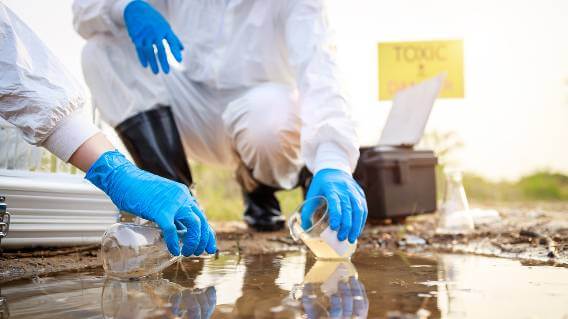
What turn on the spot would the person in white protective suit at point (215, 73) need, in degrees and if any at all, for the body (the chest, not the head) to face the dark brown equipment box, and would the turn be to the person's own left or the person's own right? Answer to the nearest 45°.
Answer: approximately 135° to the person's own left

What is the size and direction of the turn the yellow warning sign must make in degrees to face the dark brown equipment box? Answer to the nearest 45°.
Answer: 0° — it already faces it

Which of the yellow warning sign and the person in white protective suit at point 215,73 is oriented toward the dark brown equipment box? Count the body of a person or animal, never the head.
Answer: the yellow warning sign

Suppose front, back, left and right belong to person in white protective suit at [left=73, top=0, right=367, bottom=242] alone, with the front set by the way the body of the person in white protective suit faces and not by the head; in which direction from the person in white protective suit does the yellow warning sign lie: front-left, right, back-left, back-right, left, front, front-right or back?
back-left

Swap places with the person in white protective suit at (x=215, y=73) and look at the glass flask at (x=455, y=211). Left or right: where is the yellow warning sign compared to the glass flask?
left

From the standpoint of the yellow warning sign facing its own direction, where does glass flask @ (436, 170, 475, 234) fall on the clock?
The glass flask is roughly at 12 o'clock from the yellow warning sign.

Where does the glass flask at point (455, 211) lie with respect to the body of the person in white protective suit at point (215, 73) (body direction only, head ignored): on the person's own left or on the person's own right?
on the person's own left

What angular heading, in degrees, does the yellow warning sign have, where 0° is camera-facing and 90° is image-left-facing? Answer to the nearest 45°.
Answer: approximately 0°
